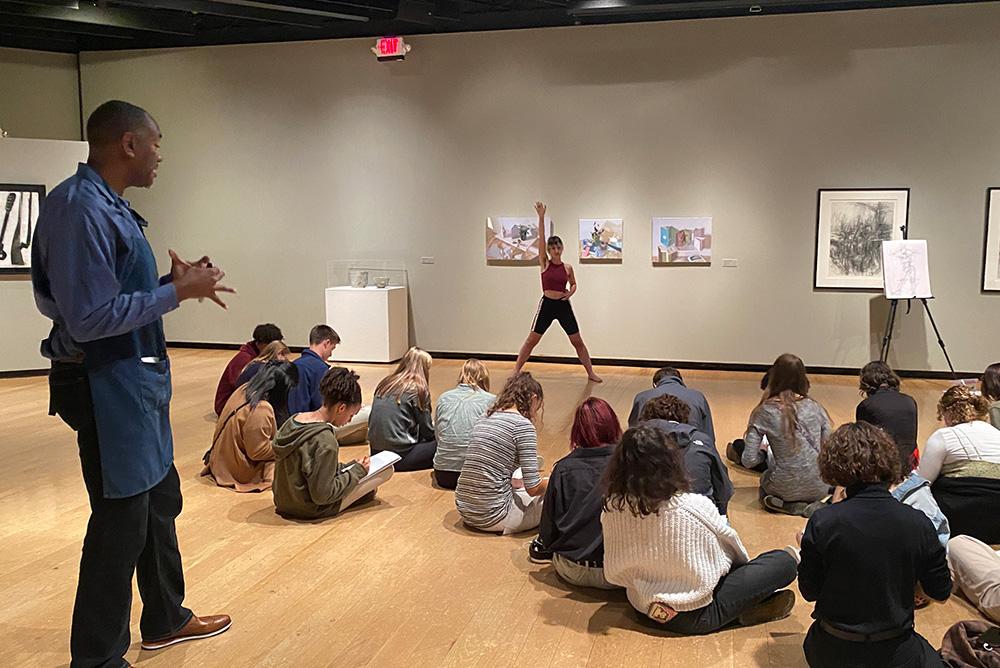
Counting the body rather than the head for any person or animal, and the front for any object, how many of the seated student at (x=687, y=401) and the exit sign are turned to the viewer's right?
0

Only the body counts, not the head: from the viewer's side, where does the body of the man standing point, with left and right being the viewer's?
facing to the right of the viewer

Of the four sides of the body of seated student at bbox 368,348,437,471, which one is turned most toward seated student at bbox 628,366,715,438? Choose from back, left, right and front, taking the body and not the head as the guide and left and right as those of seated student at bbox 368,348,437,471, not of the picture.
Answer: right

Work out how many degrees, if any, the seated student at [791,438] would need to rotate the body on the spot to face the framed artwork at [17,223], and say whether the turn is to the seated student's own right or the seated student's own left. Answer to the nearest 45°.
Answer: approximately 90° to the seated student's own left

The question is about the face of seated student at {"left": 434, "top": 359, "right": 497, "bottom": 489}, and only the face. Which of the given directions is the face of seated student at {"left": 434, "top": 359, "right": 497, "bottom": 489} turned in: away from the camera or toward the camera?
away from the camera

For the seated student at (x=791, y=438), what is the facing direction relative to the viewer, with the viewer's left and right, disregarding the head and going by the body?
facing away from the viewer

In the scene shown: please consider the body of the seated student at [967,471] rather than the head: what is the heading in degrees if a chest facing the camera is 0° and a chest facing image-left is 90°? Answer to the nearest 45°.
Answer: approximately 135°

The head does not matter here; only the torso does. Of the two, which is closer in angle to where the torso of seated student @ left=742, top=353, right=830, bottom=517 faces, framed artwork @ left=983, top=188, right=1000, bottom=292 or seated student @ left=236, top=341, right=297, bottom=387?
the framed artwork

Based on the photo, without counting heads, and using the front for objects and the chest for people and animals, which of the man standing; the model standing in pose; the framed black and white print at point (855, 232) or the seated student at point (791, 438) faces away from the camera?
the seated student

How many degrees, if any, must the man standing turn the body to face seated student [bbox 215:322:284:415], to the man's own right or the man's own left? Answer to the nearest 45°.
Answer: approximately 90° to the man's own left

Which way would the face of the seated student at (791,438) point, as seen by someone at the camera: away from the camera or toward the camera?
away from the camera

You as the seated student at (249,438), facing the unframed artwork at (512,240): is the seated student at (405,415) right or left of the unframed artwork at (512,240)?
right

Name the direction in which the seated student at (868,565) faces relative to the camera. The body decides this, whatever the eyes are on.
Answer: away from the camera

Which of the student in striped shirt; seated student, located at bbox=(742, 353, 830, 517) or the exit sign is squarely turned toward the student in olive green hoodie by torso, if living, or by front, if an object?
the exit sign

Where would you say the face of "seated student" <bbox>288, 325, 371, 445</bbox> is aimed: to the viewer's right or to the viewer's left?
to the viewer's right

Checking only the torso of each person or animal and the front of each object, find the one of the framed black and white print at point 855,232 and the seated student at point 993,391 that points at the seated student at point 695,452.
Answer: the framed black and white print

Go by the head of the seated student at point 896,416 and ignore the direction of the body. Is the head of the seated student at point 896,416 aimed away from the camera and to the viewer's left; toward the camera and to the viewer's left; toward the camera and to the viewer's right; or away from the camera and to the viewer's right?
away from the camera and to the viewer's left

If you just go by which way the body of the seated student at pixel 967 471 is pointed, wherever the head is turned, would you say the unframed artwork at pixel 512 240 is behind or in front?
in front
